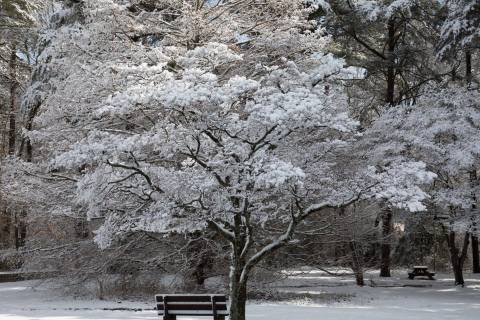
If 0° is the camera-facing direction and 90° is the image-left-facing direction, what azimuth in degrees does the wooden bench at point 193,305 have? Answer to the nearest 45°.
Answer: approximately 180°

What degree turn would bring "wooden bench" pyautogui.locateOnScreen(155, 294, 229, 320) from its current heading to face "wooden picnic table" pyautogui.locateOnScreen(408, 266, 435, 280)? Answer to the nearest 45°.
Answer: approximately 45° to its right
